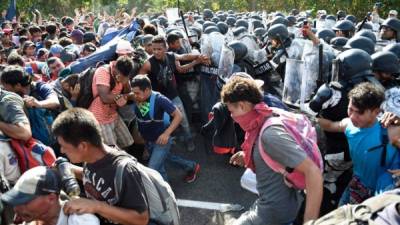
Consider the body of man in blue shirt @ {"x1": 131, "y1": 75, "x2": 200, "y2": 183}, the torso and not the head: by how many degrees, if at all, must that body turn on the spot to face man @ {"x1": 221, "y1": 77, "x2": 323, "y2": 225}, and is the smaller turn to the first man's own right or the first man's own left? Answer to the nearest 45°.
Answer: approximately 45° to the first man's own left

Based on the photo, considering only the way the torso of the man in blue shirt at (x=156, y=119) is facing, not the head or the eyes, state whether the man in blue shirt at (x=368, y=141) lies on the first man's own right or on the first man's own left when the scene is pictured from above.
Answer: on the first man's own left

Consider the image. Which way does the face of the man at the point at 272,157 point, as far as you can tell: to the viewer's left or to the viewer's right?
to the viewer's left

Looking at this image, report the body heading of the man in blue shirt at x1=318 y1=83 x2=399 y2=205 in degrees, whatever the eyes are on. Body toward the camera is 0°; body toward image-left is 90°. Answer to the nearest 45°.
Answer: approximately 45°

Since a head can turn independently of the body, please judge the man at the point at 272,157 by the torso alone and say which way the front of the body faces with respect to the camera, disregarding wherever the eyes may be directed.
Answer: to the viewer's left
